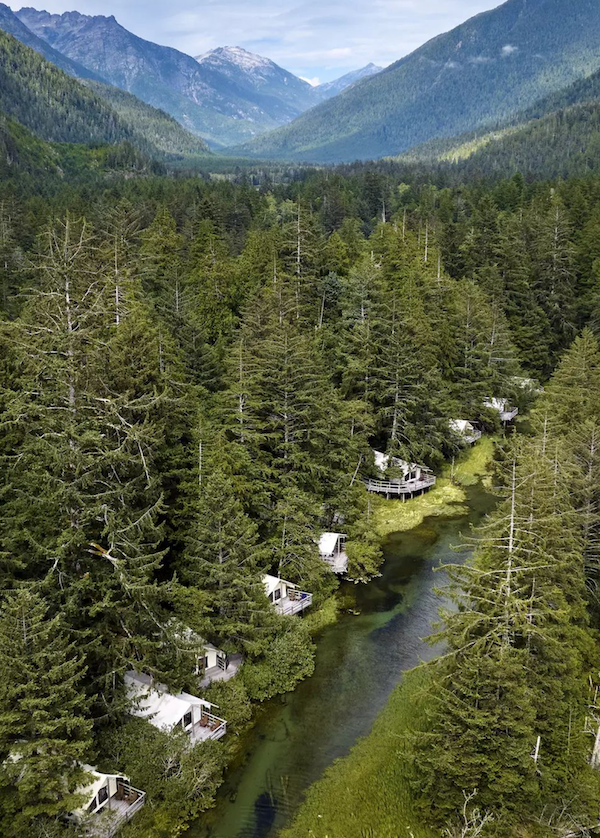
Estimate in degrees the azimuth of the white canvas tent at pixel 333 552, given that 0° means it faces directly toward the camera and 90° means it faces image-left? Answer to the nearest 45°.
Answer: approximately 315°

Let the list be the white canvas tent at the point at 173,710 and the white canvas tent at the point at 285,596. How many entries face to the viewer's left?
0

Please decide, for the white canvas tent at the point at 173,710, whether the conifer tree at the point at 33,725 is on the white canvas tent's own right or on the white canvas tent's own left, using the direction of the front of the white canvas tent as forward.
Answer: on the white canvas tent's own right

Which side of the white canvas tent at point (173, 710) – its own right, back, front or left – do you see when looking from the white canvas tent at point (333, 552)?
left

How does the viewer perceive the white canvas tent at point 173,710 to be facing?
facing the viewer and to the right of the viewer

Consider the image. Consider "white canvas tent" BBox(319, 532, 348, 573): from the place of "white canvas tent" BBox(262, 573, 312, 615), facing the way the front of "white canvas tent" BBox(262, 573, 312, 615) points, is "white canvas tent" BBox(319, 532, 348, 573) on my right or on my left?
on my left

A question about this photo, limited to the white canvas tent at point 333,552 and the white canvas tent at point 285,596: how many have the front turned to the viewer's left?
0

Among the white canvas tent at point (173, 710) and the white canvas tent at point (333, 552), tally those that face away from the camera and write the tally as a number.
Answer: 0

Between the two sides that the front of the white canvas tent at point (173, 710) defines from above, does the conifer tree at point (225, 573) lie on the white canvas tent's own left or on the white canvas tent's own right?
on the white canvas tent's own left

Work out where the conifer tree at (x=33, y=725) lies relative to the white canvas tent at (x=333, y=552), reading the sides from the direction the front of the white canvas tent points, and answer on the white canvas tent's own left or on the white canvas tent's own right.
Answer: on the white canvas tent's own right

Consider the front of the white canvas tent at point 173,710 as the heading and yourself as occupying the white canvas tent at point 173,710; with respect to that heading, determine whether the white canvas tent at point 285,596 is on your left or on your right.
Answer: on your left

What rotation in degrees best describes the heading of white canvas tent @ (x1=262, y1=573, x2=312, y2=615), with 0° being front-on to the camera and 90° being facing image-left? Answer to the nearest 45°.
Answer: approximately 315°
